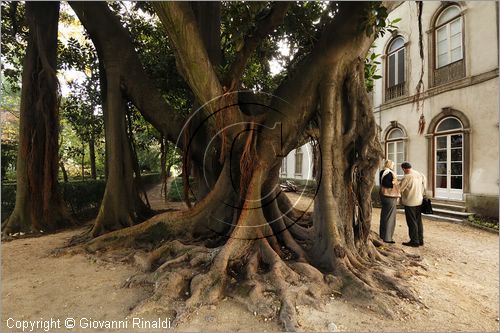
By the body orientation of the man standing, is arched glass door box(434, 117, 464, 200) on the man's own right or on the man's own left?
on the man's own right

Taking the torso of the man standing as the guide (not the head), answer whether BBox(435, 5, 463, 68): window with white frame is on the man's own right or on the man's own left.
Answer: on the man's own right

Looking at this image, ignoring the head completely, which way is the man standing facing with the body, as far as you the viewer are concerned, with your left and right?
facing away from the viewer and to the left of the viewer

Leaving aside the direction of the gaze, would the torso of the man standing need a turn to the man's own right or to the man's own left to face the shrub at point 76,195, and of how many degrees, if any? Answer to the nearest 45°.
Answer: approximately 45° to the man's own left

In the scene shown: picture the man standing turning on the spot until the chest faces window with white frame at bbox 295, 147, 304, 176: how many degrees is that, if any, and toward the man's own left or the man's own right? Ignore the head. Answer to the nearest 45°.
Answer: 0° — they already face it
